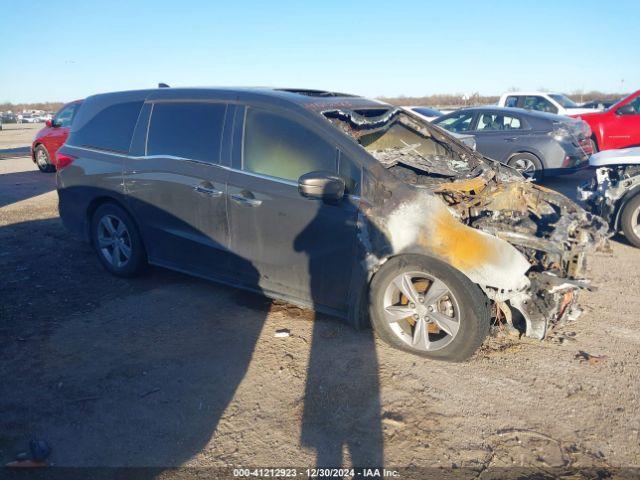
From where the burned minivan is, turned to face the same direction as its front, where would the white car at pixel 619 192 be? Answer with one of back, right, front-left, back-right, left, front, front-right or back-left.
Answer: left

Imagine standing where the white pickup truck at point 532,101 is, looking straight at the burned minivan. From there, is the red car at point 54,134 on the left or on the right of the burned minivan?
right

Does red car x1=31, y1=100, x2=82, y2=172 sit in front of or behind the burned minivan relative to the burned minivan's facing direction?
behind

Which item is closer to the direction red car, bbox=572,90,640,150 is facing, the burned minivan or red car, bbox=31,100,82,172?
the red car

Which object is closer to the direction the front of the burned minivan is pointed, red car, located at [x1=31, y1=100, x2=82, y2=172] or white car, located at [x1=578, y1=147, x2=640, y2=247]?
the white car

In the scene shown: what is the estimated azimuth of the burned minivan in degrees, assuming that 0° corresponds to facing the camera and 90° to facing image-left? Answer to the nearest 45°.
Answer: approximately 315°

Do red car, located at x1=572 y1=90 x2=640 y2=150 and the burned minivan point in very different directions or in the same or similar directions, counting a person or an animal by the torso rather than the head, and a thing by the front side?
very different directions

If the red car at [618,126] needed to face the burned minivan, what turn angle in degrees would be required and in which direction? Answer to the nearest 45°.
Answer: approximately 90° to its left

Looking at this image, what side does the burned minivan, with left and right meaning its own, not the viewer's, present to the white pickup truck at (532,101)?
left

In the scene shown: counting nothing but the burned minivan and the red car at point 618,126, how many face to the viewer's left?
1

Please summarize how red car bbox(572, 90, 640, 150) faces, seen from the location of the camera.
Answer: facing to the left of the viewer
